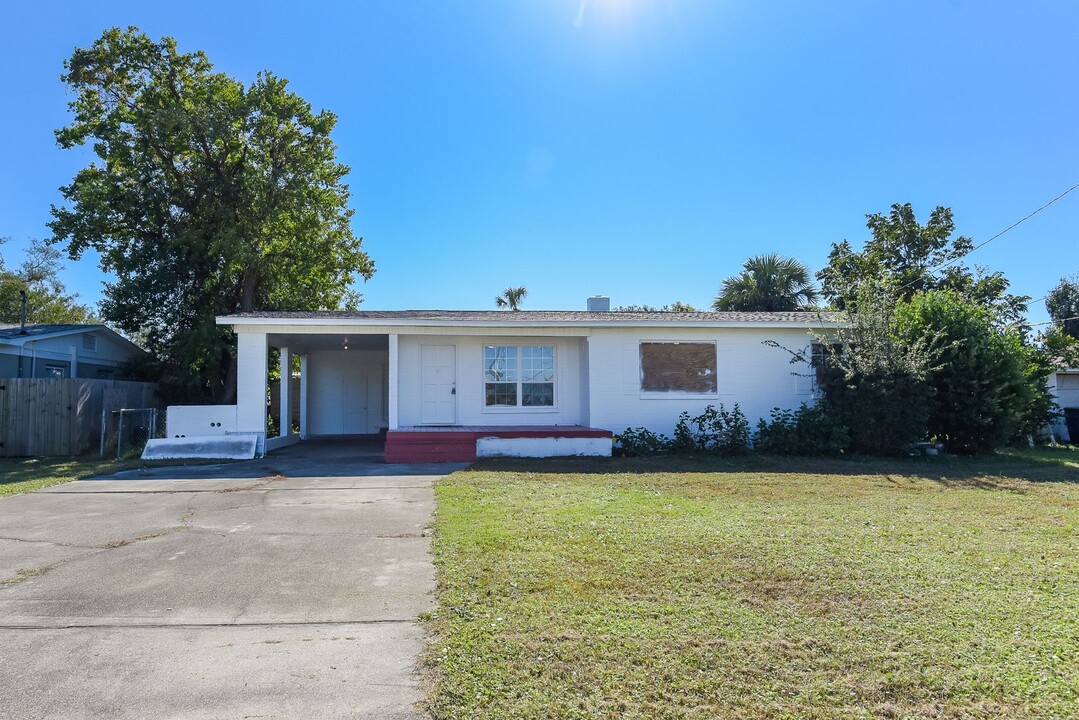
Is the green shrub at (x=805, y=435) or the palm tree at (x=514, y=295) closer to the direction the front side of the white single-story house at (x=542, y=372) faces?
the green shrub

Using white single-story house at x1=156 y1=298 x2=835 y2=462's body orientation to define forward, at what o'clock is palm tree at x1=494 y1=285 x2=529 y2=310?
The palm tree is roughly at 6 o'clock from the white single-story house.

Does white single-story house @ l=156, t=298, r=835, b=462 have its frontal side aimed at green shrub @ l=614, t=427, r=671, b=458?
no

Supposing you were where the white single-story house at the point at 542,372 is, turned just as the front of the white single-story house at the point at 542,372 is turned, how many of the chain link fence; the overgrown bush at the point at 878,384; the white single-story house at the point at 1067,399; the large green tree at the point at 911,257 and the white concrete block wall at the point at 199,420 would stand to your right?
2

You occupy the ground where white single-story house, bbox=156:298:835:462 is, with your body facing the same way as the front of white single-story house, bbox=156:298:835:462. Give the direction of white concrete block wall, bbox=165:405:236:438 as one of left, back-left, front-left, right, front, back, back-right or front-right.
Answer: right

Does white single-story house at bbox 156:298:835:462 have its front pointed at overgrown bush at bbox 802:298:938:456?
no

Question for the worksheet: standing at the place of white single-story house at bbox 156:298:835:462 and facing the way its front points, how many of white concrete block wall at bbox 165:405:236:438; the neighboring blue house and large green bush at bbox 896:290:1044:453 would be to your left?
1

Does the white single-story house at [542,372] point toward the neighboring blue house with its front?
no

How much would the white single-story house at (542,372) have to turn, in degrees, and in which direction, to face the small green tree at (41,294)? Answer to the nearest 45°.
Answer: approximately 135° to its right

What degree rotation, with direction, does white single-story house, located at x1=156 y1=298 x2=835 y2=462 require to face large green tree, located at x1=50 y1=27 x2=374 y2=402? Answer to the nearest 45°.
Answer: approximately 135° to its right

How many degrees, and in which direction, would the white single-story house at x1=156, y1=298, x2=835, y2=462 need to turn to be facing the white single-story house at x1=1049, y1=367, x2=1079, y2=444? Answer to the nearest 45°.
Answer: approximately 90° to its left

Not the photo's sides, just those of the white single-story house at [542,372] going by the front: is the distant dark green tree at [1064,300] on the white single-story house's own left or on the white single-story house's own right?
on the white single-story house's own left

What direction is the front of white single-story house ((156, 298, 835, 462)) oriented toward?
toward the camera

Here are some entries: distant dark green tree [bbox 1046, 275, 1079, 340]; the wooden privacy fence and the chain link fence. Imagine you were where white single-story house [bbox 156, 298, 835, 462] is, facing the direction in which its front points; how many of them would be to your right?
2
